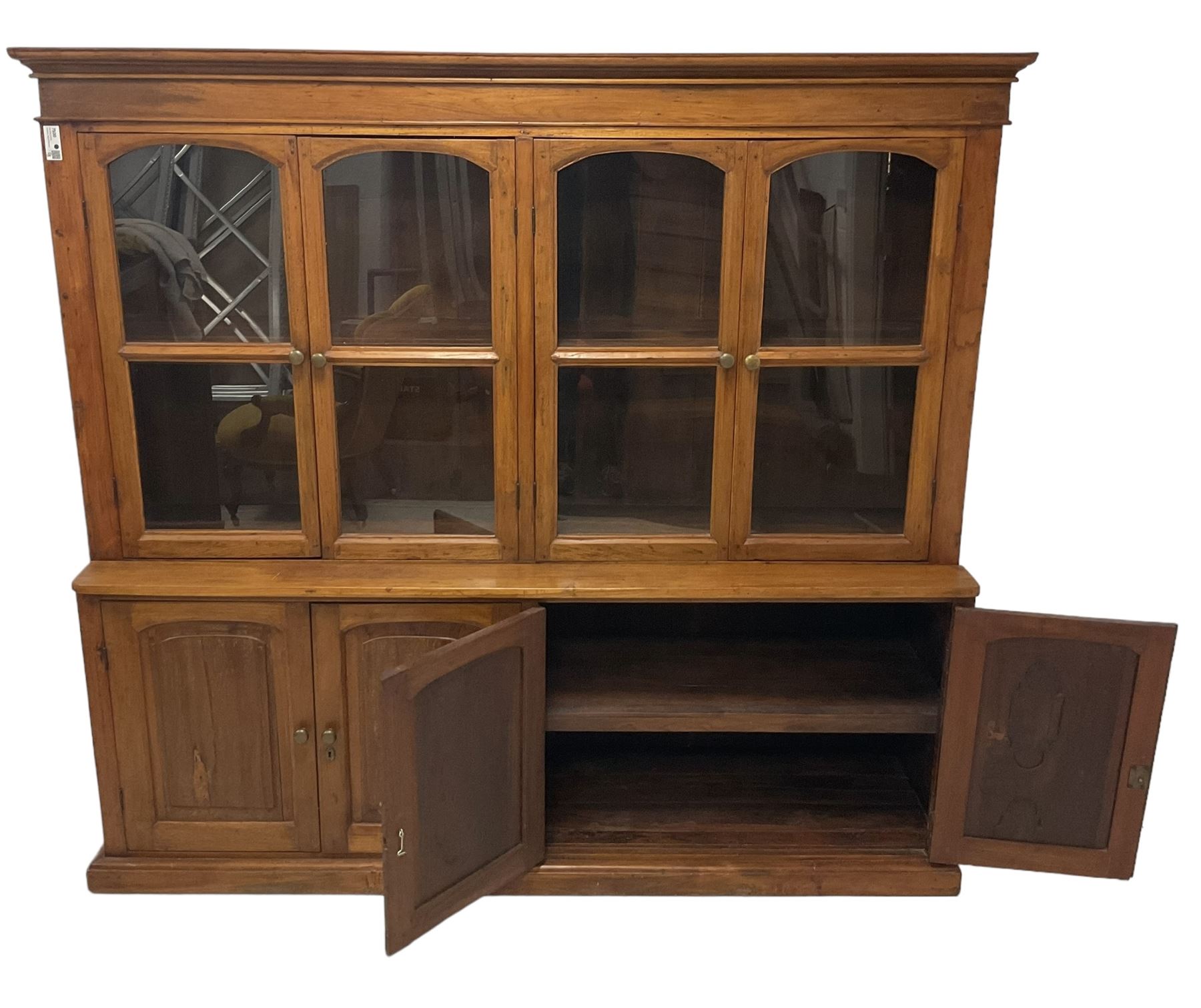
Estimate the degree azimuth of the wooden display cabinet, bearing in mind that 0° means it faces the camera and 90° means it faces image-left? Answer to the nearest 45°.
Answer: approximately 0°
